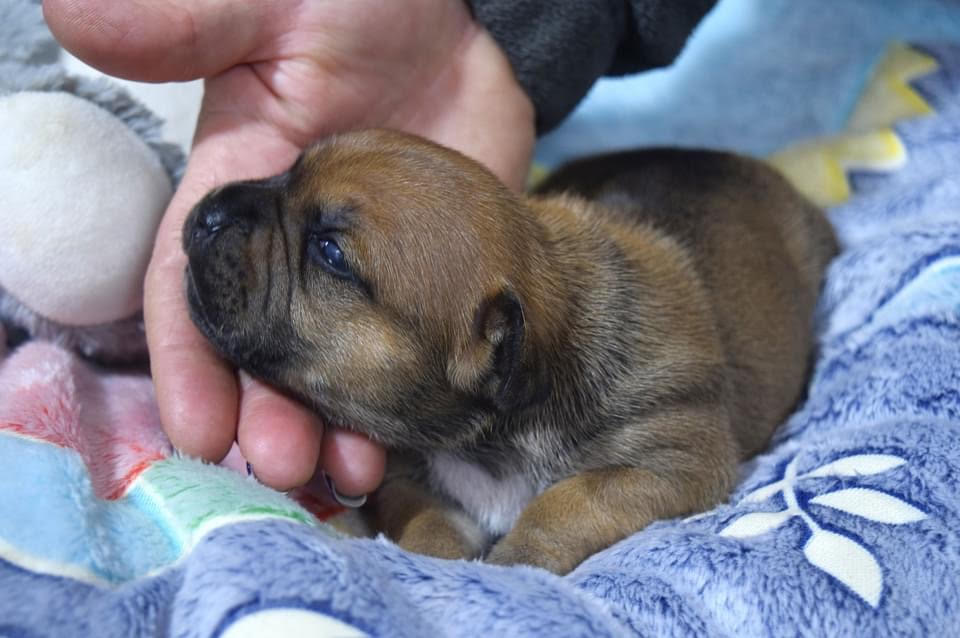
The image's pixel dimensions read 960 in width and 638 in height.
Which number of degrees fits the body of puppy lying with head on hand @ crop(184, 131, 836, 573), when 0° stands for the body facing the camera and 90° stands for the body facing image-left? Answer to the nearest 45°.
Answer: approximately 45°

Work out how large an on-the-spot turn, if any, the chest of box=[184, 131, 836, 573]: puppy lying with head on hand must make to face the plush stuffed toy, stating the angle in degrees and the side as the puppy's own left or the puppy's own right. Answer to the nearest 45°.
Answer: approximately 90° to the puppy's own right
